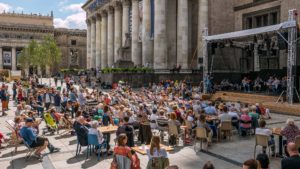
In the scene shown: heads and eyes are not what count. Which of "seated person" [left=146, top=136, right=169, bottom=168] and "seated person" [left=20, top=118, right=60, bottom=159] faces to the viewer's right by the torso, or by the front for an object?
"seated person" [left=20, top=118, right=60, bottom=159]

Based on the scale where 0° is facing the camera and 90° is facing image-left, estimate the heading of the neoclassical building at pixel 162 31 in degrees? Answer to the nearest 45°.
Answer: approximately 45°

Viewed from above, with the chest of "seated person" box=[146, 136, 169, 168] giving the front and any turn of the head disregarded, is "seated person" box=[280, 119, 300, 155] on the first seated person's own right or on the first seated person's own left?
on the first seated person's own right

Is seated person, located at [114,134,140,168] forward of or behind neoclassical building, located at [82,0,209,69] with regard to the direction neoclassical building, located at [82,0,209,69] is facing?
forward

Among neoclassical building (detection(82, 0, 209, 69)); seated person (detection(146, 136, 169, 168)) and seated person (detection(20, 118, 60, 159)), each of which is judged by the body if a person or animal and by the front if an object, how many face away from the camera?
1

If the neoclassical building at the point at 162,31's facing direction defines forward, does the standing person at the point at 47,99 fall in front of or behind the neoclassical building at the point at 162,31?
in front

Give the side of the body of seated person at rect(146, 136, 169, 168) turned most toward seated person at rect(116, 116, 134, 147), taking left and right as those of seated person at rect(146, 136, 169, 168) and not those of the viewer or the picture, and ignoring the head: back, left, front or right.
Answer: front

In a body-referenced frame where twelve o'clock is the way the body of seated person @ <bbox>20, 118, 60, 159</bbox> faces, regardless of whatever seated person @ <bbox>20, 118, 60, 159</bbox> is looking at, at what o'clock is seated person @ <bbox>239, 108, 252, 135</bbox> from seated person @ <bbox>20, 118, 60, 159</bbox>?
seated person @ <bbox>239, 108, 252, 135</bbox> is roughly at 12 o'clock from seated person @ <bbox>20, 118, 60, 159</bbox>.

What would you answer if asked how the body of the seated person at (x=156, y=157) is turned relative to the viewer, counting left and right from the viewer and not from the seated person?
facing away from the viewer

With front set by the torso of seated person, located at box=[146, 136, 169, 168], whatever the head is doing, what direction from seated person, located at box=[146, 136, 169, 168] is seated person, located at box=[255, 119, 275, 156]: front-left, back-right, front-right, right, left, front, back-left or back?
front-right

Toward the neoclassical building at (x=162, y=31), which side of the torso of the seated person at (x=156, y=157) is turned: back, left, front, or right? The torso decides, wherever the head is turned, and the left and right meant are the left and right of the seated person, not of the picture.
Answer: front

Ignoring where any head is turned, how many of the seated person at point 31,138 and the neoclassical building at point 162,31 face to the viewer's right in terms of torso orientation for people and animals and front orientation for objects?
1

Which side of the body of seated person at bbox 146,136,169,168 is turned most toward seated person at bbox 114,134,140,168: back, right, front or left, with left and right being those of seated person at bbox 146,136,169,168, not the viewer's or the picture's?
left

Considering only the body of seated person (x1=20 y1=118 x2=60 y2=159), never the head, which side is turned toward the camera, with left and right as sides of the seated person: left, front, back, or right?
right

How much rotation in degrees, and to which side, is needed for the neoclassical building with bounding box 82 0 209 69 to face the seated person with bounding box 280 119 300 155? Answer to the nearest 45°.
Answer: approximately 45° to its left
